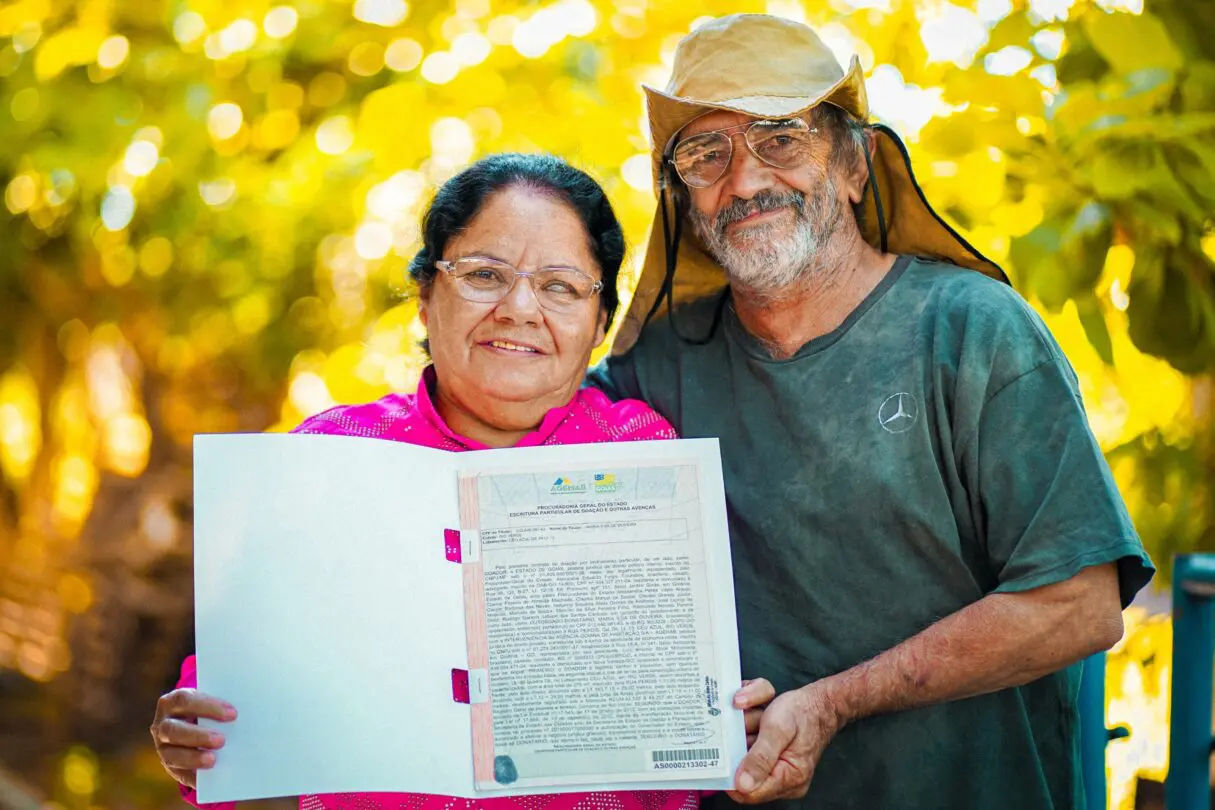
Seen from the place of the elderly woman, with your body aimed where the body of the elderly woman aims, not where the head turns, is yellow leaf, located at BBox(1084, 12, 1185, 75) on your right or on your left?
on your left

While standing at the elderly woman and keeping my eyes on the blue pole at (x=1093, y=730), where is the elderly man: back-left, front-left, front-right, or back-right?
front-right

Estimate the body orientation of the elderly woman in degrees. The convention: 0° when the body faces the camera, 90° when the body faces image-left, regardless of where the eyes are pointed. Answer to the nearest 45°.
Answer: approximately 0°

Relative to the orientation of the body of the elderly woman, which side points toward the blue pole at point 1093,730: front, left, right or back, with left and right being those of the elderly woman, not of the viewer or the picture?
left

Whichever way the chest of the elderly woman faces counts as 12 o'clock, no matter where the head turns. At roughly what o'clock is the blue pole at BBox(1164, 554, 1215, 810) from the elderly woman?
The blue pole is roughly at 9 o'clock from the elderly woman.
